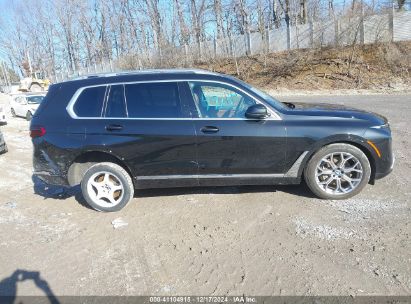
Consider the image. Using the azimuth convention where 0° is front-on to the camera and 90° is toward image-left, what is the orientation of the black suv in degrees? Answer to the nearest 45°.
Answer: approximately 270°

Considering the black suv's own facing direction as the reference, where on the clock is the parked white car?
The parked white car is roughly at 8 o'clock from the black suv.
